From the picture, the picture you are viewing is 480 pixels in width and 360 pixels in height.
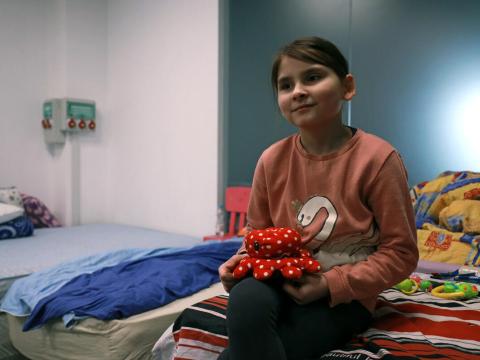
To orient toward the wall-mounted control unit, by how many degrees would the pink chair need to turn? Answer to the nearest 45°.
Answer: approximately 90° to its right

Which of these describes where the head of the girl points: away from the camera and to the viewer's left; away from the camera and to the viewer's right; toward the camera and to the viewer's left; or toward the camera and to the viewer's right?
toward the camera and to the viewer's left

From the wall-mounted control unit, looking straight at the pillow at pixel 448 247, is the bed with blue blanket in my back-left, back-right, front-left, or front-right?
front-right

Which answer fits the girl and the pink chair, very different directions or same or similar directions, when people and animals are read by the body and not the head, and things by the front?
same or similar directions

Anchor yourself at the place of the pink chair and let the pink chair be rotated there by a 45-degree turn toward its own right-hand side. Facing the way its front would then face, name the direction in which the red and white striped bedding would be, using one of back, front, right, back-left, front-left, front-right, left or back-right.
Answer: left

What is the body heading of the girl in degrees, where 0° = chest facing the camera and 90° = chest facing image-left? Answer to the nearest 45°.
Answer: approximately 45°

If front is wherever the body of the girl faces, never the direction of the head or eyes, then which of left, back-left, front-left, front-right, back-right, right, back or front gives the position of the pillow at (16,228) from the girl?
right

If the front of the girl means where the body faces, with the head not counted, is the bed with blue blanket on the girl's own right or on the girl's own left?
on the girl's own right

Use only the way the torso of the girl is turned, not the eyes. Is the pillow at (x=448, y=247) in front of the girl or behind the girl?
behind

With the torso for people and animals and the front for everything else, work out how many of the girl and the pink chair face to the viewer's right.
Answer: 0

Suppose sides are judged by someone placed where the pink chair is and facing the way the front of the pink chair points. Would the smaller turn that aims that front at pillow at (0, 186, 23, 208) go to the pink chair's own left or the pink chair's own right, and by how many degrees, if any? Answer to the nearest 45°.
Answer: approximately 45° to the pink chair's own right

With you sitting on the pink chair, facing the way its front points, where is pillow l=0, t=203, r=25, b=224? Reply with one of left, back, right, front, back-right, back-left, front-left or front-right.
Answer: front-right

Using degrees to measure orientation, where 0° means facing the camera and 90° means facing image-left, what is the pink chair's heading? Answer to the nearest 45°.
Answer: approximately 45°
